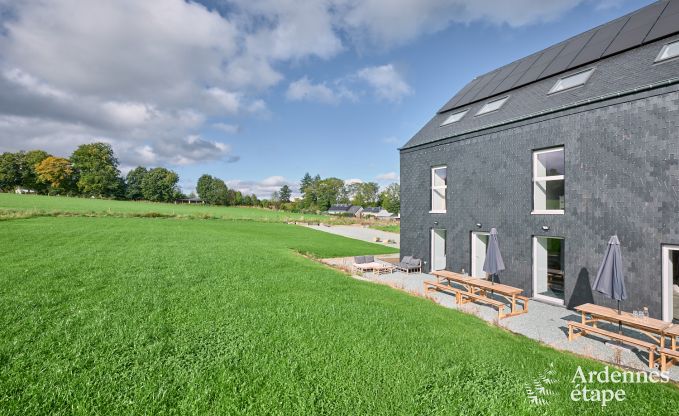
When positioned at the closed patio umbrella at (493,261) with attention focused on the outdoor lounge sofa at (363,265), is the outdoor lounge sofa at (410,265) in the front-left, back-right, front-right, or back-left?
front-right

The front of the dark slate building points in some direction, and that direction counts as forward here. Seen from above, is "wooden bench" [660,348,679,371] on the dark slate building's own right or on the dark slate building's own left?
on the dark slate building's own left

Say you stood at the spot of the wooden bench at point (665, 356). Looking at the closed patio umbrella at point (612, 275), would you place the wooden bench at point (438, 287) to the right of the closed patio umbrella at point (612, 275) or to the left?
left

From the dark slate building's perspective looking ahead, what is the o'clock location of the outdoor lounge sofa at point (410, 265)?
The outdoor lounge sofa is roughly at 2 o'clock from the dark slate building.

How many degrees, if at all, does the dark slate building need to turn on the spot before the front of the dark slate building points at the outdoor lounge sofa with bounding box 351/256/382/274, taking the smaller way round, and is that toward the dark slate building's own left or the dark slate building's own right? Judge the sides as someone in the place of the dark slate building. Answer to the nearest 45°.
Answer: approximately 45° to the dark slate building's own right

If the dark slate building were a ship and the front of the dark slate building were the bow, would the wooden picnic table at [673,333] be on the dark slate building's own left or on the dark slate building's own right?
on the dark slate building's own left
